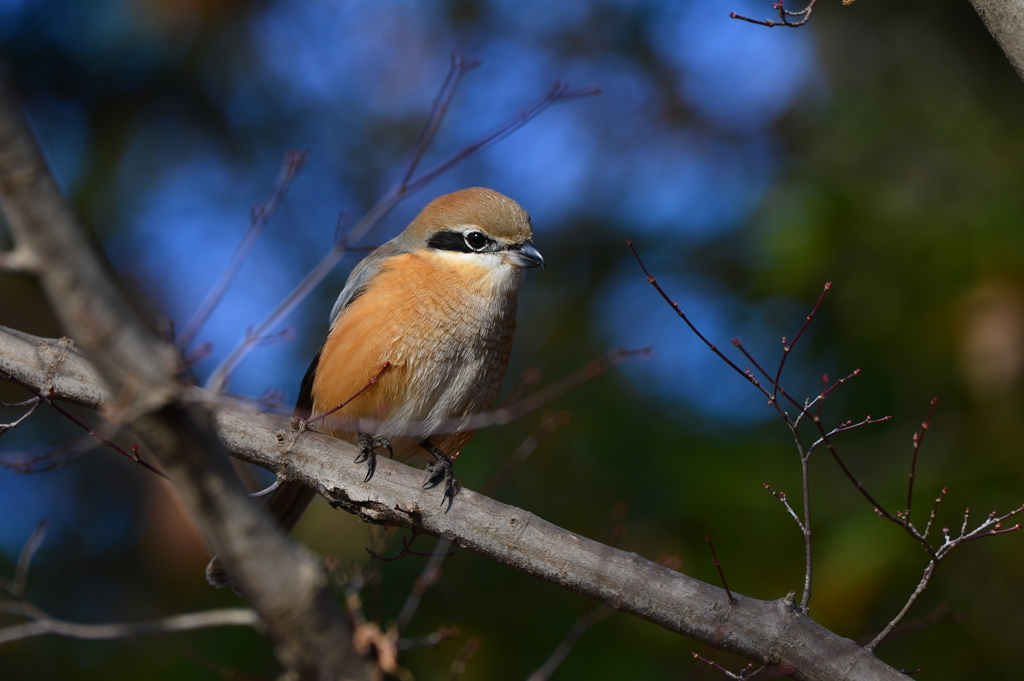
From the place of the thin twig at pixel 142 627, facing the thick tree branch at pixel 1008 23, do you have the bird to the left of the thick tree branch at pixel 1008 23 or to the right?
left

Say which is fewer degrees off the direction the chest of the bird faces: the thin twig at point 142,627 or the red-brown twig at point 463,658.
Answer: the red-brown twig

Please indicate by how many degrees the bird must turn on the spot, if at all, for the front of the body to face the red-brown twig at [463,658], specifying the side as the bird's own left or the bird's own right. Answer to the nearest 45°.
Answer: approximately 45° to the bird's own right

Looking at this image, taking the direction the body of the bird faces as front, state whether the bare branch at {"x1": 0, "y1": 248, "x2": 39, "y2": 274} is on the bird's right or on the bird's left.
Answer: on the bird's right

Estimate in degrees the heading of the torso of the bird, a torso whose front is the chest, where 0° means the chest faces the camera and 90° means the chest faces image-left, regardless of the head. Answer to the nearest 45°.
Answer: approximately 315°

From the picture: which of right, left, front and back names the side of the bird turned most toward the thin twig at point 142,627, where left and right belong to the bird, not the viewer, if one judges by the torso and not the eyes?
right
